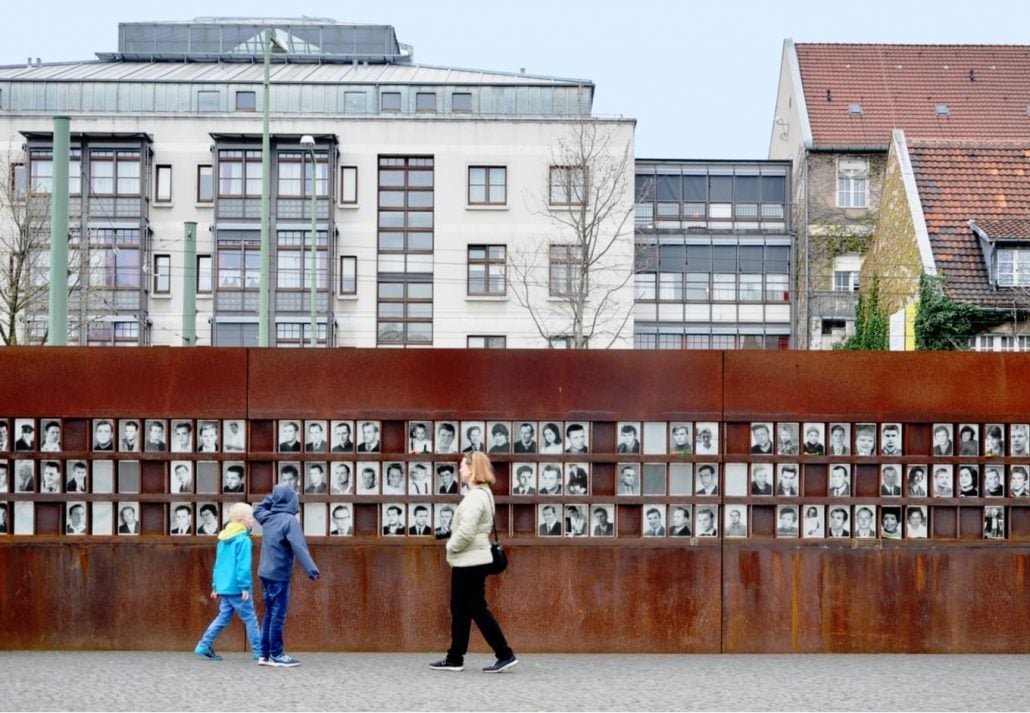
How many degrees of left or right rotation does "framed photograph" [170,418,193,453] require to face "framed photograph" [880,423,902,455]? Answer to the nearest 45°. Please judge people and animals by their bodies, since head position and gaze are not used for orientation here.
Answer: approximately 90° to its left

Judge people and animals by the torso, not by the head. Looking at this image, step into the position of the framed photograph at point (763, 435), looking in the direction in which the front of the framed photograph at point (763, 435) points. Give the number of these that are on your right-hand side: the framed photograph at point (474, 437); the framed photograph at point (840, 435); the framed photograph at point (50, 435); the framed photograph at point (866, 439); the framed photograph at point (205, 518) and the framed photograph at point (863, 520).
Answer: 3

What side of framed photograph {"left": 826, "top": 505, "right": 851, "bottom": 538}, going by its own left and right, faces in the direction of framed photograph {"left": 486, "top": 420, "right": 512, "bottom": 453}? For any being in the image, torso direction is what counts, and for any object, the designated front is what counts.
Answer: right

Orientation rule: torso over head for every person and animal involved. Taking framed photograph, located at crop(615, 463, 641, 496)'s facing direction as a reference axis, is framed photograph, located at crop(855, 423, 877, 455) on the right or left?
on its left

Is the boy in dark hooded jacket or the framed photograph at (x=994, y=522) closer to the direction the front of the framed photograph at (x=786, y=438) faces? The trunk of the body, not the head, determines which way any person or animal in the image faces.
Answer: the boy in dark hooded jacket

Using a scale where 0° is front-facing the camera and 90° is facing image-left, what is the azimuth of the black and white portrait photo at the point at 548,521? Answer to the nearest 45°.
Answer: approximately 0°

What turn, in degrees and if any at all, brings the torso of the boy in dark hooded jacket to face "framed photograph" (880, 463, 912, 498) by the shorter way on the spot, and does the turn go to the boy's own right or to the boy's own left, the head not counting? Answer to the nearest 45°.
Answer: approximately 45° to the boy's own right
